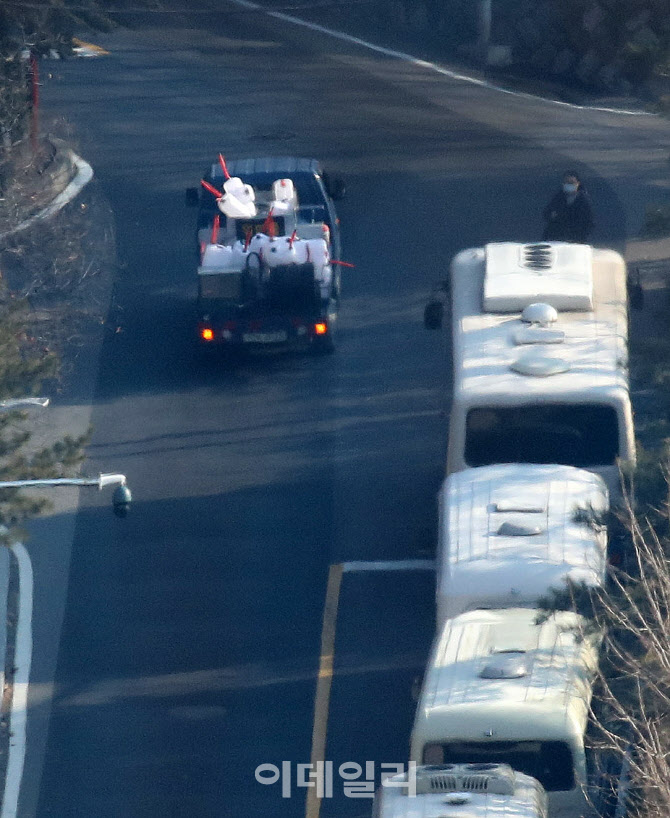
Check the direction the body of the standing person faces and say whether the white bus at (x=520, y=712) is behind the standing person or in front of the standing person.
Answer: in front

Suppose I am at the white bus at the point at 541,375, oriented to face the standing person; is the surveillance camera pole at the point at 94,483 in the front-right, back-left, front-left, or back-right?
back-left

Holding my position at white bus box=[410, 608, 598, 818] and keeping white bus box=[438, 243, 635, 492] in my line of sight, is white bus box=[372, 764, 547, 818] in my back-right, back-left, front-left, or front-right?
back-left

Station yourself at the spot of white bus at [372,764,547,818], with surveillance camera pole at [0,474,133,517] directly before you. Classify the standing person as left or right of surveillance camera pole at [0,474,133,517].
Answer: right

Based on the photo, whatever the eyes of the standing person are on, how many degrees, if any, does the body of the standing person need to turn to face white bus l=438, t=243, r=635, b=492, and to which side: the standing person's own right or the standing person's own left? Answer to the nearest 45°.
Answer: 0° — they already face it

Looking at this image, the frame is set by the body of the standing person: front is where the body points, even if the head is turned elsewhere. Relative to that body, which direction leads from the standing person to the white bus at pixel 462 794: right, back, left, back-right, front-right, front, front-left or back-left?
front

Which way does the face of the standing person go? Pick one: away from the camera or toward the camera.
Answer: toward the camera

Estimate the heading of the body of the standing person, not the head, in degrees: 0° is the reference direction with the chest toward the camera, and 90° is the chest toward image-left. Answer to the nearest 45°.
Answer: approximately 0°
